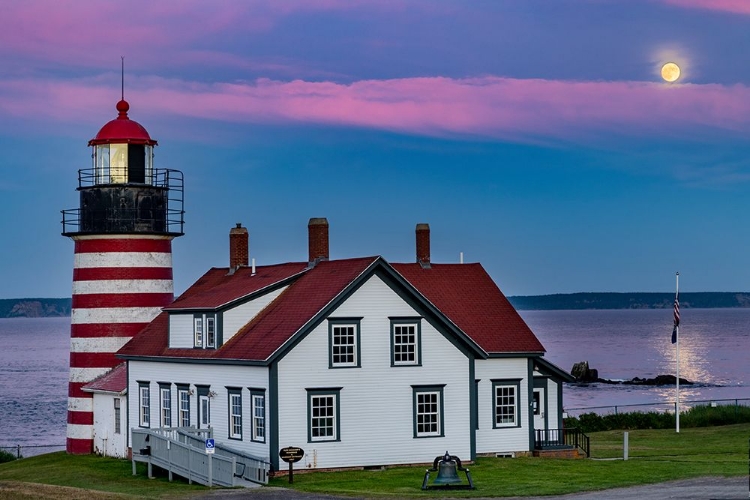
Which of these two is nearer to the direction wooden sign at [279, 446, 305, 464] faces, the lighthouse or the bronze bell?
the bronze bell

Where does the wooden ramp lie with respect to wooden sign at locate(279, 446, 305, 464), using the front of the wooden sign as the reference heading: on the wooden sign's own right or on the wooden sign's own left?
on the wooden sign's own right

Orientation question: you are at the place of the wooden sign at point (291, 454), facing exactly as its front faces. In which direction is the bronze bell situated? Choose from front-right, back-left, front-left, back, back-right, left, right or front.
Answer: front-left

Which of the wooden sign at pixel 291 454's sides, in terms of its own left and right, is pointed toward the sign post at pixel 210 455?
right

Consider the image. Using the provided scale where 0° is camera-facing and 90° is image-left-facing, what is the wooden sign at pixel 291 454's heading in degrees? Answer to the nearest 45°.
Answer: approximately 0°
